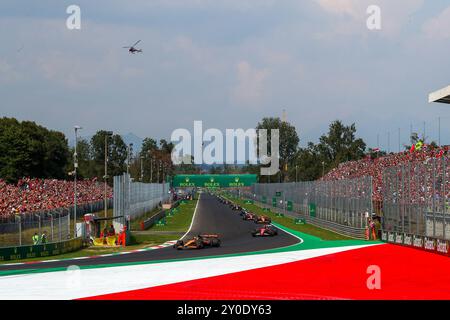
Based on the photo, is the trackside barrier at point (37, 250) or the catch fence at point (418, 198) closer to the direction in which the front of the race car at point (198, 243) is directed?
the trackside barrier

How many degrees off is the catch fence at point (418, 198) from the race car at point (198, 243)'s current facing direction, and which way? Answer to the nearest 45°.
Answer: approximately 135° to its left

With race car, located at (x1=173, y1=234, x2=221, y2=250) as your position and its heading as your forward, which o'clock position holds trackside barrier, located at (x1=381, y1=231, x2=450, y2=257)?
The trackside barrier is roughly at 8 o'clock from the race car.

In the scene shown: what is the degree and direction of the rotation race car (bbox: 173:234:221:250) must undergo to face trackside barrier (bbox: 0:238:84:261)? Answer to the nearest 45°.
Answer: approximately 45° to its right

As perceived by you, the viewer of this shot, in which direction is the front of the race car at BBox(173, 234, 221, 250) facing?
facing the viewer and to the left of the viewer
